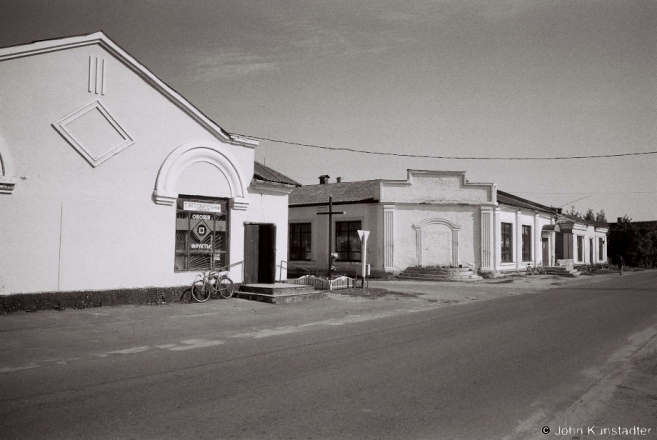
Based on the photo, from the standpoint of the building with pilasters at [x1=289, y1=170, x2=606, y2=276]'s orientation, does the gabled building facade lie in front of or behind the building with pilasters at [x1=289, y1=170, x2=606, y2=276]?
in front

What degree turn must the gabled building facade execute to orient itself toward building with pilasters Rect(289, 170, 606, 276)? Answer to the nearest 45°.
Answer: approximately 90° to its left

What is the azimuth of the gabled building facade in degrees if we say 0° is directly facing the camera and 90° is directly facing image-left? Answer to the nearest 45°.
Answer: approximately 315°

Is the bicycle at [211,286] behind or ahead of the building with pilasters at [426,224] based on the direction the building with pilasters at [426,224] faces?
ahead

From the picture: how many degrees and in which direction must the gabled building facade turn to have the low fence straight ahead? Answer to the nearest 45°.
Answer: approximately 90° to its left

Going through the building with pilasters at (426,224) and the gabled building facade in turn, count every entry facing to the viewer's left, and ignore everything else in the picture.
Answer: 0

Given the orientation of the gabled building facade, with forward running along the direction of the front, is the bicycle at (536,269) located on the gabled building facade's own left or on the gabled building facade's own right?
on the gabled building facade's own left

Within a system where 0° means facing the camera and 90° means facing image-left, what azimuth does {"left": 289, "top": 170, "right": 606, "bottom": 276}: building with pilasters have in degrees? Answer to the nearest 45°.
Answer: approximately 0°
